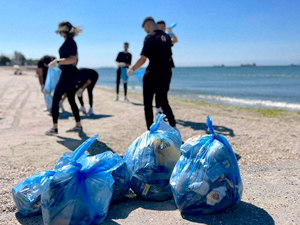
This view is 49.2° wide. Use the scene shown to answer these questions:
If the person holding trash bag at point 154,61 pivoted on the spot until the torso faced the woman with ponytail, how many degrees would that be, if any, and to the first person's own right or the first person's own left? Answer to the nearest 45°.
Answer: approximately 45° to the first person's own left

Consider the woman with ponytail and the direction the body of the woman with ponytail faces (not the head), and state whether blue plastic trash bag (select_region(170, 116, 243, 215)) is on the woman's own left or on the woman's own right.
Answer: on the woman's own left

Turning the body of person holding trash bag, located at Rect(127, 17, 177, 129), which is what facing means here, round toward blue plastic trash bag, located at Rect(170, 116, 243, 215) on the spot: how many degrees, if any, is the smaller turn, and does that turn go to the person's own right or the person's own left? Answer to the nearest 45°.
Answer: approximately 135° to the person's own left

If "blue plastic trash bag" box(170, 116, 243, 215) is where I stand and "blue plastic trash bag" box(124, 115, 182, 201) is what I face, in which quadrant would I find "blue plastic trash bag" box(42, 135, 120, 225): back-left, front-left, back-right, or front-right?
front-left

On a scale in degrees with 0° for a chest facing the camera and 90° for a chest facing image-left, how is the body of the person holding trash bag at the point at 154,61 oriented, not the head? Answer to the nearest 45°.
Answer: approximately 135°

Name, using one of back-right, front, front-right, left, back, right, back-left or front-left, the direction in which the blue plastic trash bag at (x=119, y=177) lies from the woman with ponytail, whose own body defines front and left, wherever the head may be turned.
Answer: left

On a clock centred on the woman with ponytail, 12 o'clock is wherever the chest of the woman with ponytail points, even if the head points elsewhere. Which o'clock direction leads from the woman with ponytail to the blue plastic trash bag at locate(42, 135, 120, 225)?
The blue plastic trash bag is roughly at 9 o'clock from the woman with ponytail.
